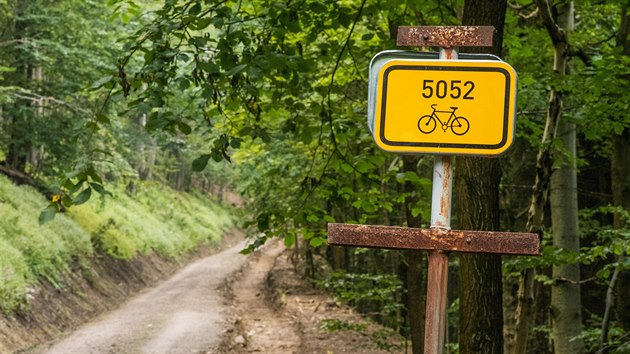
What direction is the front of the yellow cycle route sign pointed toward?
toward the camera
